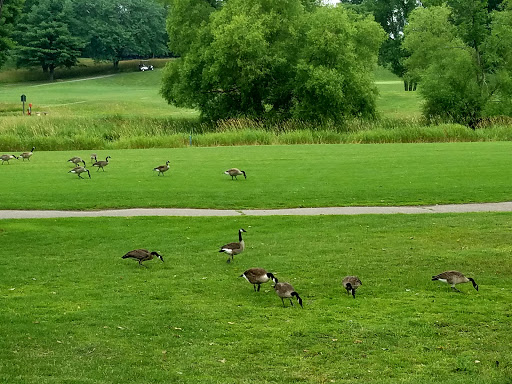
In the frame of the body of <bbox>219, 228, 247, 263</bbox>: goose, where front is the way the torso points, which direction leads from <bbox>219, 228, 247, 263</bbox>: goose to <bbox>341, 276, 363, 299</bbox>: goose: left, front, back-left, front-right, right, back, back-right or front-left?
front-right

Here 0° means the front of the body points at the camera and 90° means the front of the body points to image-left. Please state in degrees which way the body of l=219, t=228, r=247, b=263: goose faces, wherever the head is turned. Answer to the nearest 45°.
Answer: approximately 270°

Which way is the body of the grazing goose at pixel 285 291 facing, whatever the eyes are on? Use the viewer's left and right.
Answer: facing the viewer and to the right of the viewer

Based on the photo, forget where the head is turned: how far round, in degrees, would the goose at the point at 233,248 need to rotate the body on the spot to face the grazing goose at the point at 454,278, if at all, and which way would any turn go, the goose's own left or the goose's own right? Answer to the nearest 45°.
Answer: approximately 45° to the goose's own right

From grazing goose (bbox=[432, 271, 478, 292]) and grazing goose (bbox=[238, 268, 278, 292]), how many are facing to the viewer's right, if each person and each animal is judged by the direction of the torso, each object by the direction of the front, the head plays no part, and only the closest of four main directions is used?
2

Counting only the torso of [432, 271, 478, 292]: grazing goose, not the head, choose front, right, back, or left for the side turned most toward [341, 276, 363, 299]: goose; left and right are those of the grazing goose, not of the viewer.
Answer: back

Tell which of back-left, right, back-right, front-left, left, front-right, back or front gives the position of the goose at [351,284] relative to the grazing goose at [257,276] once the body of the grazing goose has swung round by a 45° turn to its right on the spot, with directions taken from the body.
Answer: front-left

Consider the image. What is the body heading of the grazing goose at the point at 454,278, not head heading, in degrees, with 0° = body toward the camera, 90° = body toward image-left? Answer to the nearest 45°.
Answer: approximately 270°

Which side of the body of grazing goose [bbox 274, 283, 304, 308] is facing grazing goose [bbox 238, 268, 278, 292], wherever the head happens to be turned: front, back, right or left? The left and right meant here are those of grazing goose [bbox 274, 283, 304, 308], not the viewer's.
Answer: back

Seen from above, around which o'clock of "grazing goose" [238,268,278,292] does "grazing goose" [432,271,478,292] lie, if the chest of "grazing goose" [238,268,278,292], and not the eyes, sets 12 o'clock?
"grazing goose" [432,271,478,292] is roughly at 12 o'clock from "grazing goose" [238,268,278,292].

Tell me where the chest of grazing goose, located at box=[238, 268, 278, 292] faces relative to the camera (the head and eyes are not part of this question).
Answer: to the viewer's right

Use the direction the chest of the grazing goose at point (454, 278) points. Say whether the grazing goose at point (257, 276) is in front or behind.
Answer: behind

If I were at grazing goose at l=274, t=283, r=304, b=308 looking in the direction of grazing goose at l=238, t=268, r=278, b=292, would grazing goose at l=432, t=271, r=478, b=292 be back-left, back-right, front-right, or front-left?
back-right

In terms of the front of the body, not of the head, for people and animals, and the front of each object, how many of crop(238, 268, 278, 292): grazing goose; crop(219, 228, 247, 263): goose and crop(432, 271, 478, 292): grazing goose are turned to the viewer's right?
3
